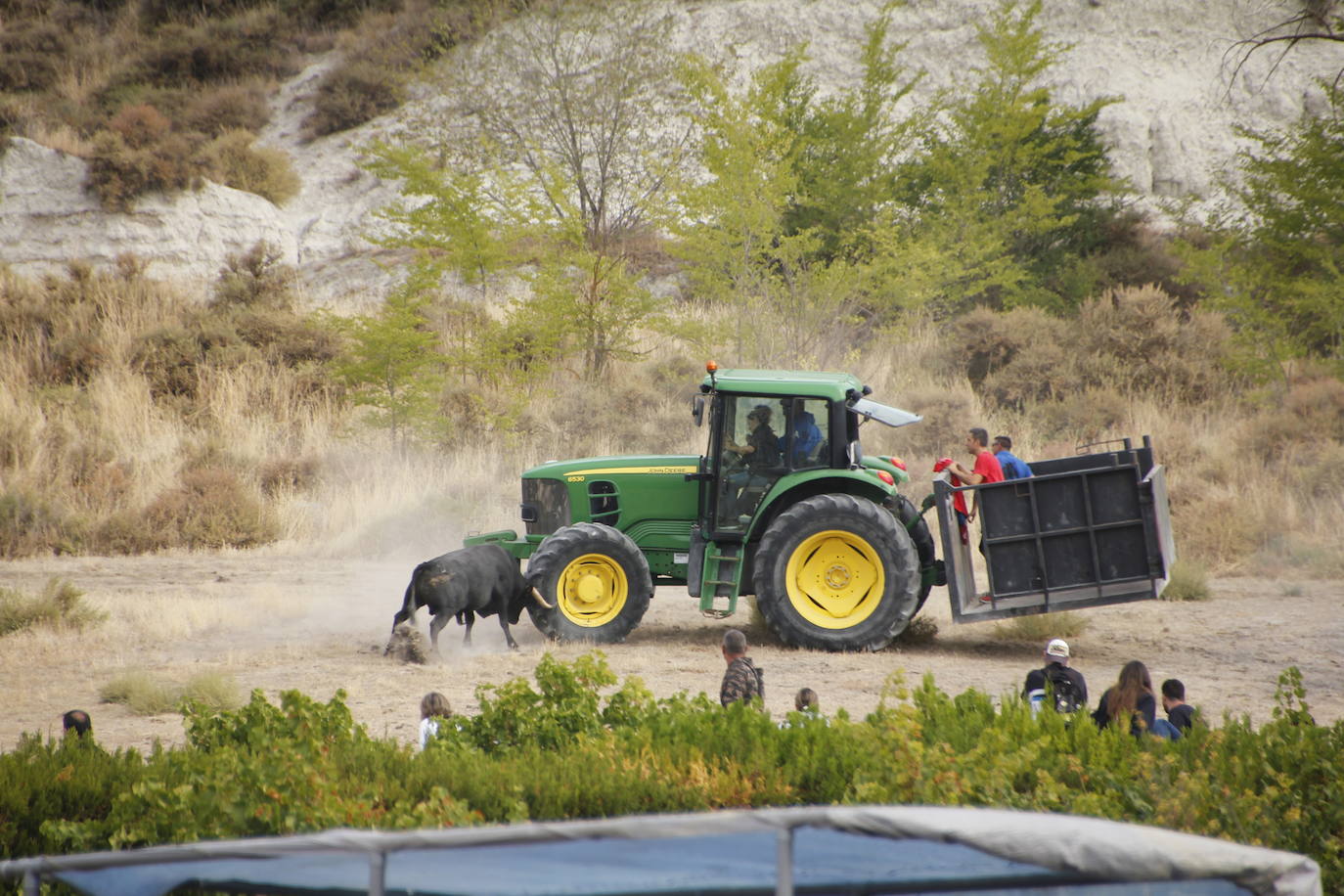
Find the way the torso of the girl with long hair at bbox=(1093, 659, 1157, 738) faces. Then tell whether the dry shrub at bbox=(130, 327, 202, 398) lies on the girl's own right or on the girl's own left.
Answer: on the girl's own left

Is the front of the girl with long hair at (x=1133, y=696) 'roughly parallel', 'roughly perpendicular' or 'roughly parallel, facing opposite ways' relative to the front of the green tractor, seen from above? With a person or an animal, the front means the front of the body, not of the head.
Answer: roughly perpendicular

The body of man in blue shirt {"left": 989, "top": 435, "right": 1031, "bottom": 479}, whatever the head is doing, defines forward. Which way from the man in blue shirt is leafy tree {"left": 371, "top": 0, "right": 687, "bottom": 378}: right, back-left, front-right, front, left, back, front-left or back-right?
front-right

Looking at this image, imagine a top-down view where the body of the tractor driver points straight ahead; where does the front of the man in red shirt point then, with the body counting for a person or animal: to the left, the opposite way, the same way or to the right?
the same way

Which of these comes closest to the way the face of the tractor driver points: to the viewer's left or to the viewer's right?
to the viewer's left

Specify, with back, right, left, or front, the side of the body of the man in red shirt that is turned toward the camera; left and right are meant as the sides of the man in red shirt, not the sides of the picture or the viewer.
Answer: left

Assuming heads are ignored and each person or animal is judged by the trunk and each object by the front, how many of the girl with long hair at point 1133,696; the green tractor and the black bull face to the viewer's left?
1

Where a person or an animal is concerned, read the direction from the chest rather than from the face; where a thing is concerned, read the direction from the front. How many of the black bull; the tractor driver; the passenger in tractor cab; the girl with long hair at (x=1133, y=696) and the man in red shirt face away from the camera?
1

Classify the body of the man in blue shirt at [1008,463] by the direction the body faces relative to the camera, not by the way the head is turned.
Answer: to the viewer's left

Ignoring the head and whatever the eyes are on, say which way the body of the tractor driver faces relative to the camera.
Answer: to the viewer's left

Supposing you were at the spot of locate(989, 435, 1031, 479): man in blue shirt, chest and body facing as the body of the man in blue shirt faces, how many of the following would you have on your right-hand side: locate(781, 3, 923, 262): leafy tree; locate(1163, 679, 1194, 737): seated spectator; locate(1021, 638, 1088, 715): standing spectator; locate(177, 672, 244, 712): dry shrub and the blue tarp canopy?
1

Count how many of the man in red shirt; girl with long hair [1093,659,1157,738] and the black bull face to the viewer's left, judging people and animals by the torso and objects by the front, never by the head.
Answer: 1

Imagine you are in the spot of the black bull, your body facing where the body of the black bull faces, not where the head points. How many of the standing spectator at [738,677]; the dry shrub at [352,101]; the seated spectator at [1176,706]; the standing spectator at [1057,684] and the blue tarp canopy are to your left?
1

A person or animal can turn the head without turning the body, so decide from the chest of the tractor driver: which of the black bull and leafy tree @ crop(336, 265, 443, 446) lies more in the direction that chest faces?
the black bull

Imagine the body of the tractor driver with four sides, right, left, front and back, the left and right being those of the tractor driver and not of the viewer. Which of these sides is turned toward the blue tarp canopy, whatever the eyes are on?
left

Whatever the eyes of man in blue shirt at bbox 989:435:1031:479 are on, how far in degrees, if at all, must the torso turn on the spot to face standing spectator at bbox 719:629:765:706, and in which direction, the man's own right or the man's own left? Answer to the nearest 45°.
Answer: approximately 45° to the man's own left

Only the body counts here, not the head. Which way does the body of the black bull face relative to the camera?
to the viewer's right

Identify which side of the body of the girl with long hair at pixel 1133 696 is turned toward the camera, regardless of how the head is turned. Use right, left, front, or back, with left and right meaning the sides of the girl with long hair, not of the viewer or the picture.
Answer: back

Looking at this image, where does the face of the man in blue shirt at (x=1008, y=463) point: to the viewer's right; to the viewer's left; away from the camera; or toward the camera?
to the viewer's left

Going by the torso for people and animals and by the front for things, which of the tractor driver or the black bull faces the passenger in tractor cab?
the black bull
